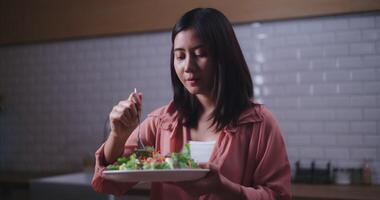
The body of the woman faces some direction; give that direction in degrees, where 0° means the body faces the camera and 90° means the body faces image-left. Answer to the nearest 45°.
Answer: approximately 45°

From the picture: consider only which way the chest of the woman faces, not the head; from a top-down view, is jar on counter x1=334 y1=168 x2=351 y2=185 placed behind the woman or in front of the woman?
behind
